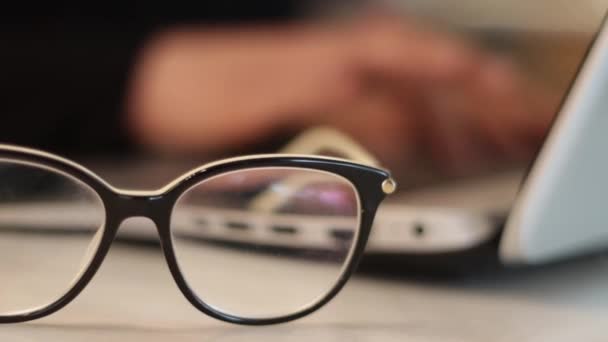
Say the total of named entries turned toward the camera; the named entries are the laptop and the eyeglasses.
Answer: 1

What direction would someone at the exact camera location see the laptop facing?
facing away from the viewer and to the left of the viewer

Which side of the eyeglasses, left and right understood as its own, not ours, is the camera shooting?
front
